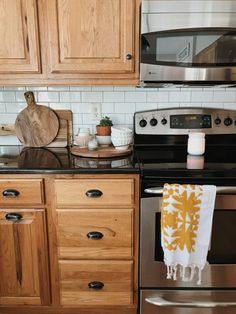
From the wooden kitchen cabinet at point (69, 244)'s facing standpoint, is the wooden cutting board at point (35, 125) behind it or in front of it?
behind

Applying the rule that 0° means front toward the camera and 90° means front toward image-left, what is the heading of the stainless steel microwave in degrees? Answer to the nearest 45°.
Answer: approximately 0°

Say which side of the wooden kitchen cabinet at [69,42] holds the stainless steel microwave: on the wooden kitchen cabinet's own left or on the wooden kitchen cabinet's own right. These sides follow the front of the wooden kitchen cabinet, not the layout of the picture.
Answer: on the wooden kitchen cabinet's own left

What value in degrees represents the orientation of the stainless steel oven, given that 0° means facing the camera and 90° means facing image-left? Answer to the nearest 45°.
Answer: approximately 0°
